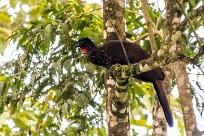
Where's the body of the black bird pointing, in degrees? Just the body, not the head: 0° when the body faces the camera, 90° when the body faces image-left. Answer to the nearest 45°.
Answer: approximately 90°

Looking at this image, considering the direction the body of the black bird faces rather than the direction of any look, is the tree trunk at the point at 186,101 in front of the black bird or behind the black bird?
behind
